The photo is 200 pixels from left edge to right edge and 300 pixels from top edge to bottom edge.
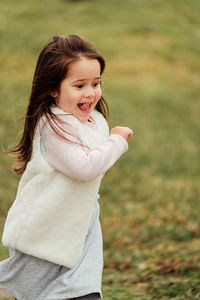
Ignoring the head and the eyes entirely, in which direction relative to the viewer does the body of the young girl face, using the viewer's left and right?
facing the viewer and to the right of the viewer

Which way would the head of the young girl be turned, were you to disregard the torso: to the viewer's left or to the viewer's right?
to the viewer's right
